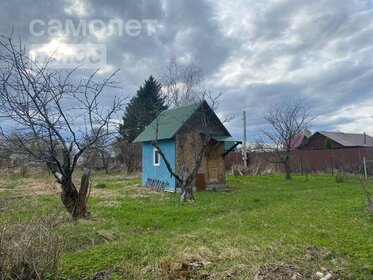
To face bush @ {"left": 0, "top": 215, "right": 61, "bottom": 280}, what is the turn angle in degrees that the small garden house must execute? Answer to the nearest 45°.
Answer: approximately 45° to its right

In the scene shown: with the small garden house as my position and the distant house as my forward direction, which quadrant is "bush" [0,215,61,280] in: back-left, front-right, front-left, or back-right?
back-right

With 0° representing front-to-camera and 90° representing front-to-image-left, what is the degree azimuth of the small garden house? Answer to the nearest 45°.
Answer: approximately 315°

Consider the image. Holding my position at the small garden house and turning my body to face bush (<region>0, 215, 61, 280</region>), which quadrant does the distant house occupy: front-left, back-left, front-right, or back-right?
back-left

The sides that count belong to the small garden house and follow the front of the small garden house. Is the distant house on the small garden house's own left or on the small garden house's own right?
on the small garden house's own left
